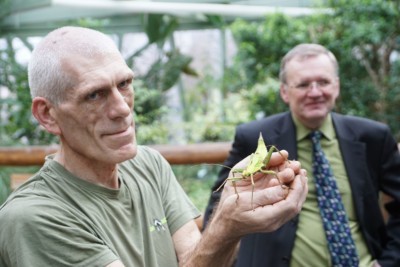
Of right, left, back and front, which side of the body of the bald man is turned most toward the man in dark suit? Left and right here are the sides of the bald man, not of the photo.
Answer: left

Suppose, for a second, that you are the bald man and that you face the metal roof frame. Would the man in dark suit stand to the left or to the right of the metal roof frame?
right

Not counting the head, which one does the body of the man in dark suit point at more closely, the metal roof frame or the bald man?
the bald man

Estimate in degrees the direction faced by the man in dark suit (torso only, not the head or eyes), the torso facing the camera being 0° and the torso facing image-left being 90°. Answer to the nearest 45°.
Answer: approximately 0°

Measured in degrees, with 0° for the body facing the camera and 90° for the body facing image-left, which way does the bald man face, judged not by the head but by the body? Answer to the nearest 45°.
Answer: approximately 315°

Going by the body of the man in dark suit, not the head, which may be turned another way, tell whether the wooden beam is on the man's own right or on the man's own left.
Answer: on the man's own right

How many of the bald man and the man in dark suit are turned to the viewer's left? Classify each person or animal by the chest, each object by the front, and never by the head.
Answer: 0

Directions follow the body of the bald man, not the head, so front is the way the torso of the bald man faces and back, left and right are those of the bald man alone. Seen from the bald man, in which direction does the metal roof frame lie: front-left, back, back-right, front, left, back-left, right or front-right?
back-left

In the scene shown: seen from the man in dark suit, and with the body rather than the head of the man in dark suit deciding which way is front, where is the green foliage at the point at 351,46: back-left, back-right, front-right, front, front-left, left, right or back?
back
